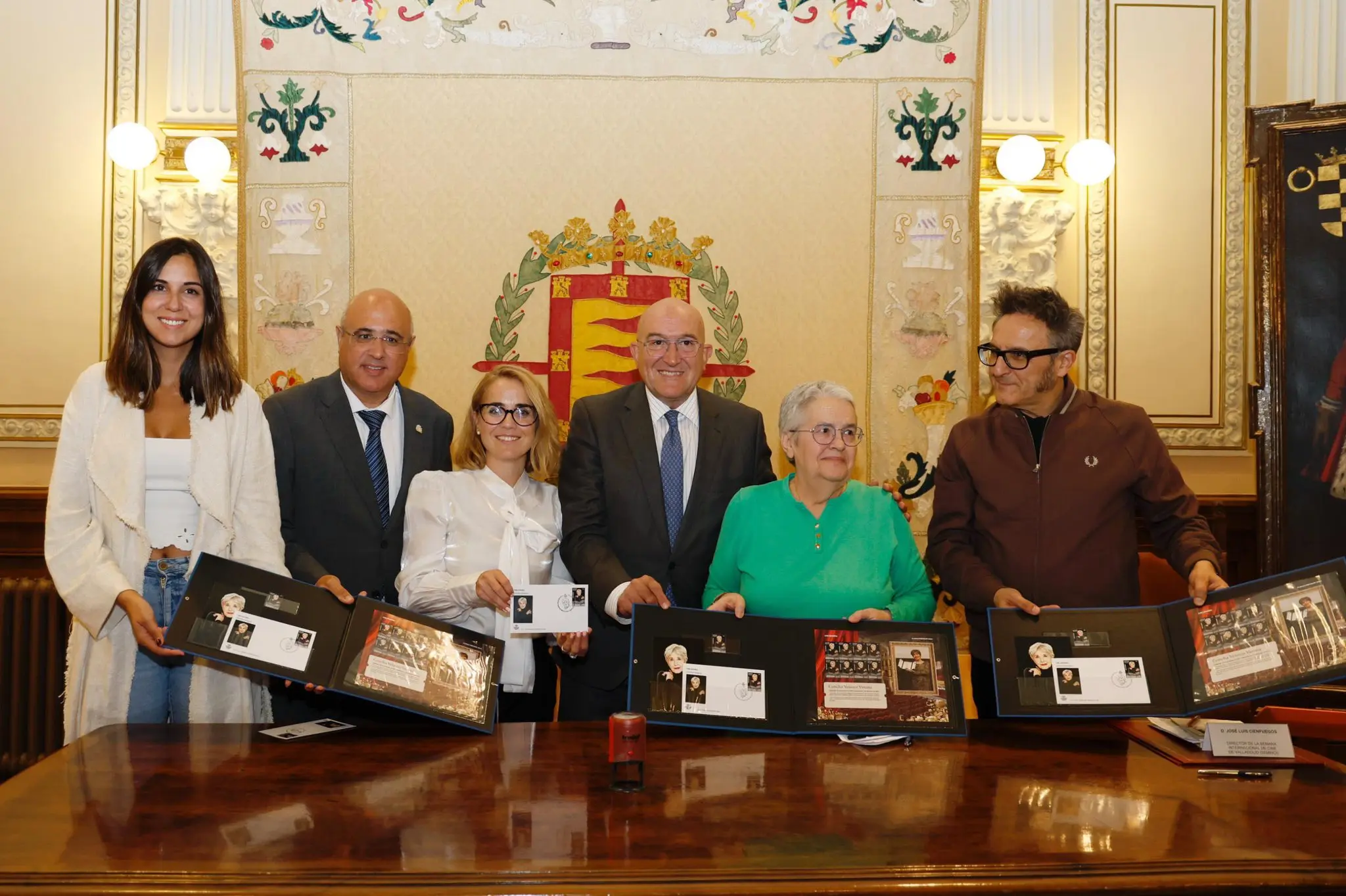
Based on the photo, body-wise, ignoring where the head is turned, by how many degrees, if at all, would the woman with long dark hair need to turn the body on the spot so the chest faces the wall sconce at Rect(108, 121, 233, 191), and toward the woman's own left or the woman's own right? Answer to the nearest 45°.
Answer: approximately 180°

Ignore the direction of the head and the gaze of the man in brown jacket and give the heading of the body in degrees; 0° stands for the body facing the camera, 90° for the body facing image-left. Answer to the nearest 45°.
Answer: approximately 0°

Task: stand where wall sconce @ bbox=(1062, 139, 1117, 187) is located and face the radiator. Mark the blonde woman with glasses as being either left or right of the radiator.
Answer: left

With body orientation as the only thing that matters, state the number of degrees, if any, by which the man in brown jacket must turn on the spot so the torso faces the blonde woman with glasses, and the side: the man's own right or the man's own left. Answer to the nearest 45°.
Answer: approximately 90° to the man's own right

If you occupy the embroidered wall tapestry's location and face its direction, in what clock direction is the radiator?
The radiator is roughly at 3 o'clock from the embroidered wall tapestry.

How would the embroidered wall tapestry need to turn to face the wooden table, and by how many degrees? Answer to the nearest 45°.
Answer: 0° — it already faces it

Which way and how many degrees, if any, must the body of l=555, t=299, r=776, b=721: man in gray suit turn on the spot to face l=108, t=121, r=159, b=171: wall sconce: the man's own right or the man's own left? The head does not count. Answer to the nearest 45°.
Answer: approximately 135° to the man's own right
